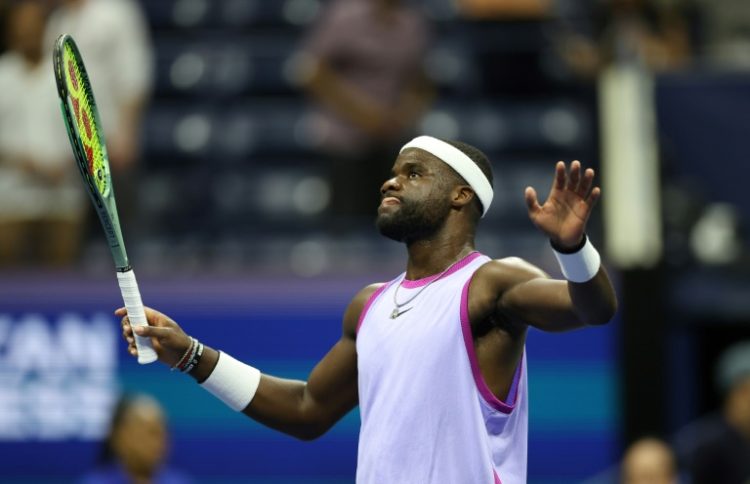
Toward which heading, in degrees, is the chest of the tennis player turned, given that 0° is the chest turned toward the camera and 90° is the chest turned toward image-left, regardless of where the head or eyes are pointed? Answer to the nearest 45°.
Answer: approximately 45°

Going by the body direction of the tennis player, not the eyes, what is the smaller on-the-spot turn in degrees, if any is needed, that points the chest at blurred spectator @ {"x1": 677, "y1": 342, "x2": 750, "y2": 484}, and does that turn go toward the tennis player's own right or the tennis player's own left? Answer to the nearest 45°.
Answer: approximately 180°

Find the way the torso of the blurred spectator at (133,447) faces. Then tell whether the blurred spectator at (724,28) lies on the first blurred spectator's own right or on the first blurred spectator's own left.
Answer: on the first blurred spectator's own left

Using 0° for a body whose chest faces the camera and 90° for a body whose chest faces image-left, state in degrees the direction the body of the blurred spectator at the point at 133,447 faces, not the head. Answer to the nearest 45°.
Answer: approximately 0°

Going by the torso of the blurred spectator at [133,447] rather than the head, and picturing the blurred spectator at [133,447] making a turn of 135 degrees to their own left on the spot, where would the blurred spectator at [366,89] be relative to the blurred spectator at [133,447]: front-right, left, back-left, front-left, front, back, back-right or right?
front

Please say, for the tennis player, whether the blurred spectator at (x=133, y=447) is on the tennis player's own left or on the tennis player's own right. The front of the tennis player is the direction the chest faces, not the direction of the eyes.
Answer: on the tennis player's own right

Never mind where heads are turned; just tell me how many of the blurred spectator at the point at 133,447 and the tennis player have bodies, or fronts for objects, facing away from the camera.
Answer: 0

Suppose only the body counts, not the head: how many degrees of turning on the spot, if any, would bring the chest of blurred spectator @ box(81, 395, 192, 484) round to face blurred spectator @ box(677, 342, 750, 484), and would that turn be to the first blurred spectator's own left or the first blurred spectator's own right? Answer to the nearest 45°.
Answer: approximately 90° to the first blurred spectator's own left

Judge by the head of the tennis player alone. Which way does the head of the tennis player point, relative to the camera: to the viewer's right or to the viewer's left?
to the viewer's left
